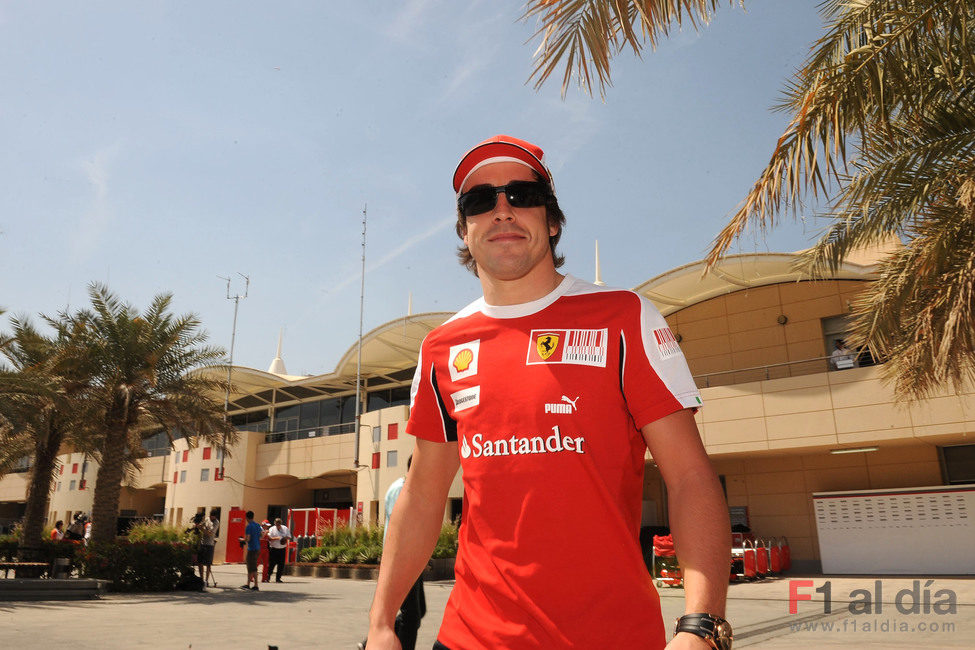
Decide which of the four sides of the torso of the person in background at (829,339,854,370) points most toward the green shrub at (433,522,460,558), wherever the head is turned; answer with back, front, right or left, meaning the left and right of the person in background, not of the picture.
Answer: right

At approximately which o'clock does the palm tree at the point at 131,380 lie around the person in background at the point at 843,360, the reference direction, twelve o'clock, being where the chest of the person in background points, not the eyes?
The palm tree is roughly at 2 o'clock from the person in background.

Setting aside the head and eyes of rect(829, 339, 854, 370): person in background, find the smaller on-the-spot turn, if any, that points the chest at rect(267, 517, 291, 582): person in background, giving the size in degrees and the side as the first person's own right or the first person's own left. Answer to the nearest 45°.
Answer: approximately 45° to the first person's own right

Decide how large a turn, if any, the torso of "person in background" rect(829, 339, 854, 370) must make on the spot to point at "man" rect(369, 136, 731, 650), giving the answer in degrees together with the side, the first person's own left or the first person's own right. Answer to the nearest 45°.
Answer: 0° — they already face them

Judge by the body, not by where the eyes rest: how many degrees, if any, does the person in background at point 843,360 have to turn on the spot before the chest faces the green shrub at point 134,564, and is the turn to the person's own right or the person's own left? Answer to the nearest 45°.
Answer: approximately 45° to the person's own right

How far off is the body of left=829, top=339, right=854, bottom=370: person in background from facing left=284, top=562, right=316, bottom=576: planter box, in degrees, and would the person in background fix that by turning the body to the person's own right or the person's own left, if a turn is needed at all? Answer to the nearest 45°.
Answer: approximately 90° to the person's own right

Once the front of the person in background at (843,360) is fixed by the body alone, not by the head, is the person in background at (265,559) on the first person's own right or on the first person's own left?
on the first person's own right

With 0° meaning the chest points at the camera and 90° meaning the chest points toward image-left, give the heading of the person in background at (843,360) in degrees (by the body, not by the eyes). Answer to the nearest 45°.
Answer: approximately 0°
